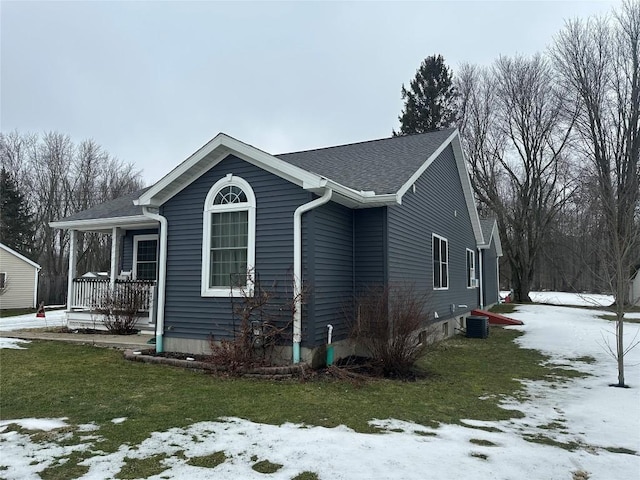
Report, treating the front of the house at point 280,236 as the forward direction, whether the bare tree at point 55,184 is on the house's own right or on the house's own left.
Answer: on the house's own right

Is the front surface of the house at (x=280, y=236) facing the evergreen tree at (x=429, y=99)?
no

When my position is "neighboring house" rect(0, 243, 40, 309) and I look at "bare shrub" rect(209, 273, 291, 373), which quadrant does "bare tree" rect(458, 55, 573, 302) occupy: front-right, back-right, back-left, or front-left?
front-left

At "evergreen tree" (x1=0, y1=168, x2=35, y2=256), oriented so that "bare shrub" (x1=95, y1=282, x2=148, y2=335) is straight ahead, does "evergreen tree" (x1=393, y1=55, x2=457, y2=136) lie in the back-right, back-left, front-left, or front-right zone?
front-left

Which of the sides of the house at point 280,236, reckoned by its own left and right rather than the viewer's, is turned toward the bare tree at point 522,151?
back

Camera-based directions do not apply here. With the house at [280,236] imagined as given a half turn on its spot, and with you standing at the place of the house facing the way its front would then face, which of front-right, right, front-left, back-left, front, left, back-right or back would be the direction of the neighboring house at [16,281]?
left

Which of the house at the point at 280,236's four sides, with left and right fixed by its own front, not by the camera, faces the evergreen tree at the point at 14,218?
right

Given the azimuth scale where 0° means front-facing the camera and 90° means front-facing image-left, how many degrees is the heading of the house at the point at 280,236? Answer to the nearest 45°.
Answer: approximately 45°
